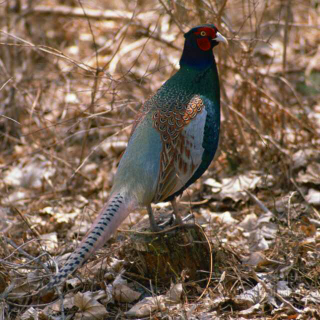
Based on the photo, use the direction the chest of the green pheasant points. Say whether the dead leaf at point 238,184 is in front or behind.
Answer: in front

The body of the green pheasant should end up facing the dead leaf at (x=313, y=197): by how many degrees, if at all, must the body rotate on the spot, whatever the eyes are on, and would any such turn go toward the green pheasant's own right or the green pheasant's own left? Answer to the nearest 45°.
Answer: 0° — it already faces it

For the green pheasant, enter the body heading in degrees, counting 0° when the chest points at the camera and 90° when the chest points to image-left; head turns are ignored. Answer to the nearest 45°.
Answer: approximately 225°

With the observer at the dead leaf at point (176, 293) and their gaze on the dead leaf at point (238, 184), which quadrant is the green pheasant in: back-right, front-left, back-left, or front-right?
front-left
